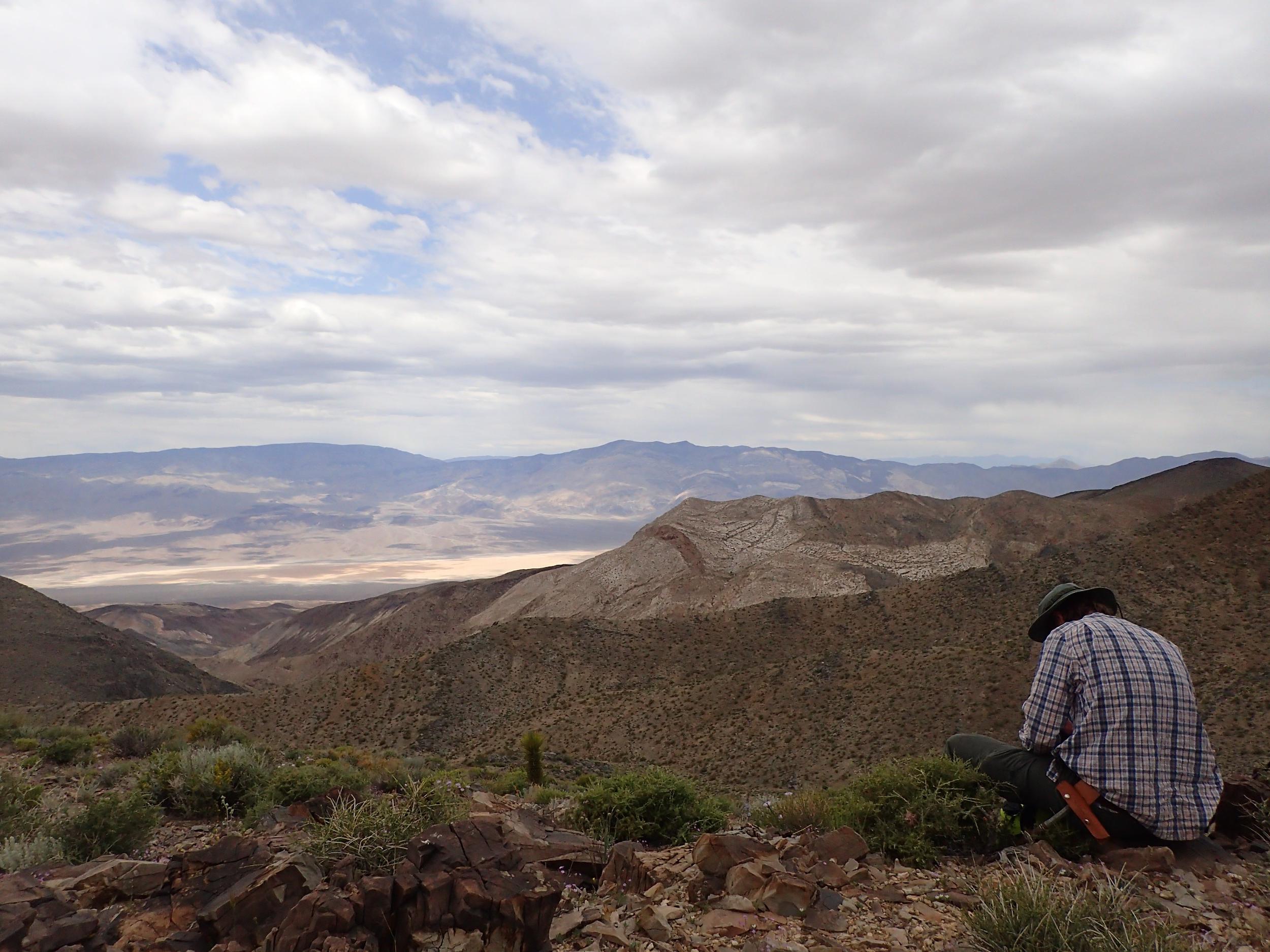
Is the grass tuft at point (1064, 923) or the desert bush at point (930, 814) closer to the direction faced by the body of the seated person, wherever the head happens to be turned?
the desert bush

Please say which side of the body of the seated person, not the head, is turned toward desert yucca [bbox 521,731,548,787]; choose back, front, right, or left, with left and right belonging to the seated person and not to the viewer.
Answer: front

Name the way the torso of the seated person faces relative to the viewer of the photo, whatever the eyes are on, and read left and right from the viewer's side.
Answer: facing away from the viewer and to the left of the viewer

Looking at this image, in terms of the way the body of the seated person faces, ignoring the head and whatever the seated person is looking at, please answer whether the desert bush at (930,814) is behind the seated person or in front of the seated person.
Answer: in front

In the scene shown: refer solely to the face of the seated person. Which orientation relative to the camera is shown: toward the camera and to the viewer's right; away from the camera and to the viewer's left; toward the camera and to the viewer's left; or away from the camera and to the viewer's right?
away from the camera and to the viewer's left

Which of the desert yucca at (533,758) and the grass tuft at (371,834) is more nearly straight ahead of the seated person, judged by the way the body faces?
the desert yucca

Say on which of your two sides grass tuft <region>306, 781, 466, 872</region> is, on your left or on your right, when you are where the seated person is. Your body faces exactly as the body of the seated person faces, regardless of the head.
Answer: on your left

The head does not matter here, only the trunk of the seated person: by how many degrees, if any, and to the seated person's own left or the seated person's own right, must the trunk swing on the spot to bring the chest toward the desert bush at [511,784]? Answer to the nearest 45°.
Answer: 0° — they already face it
